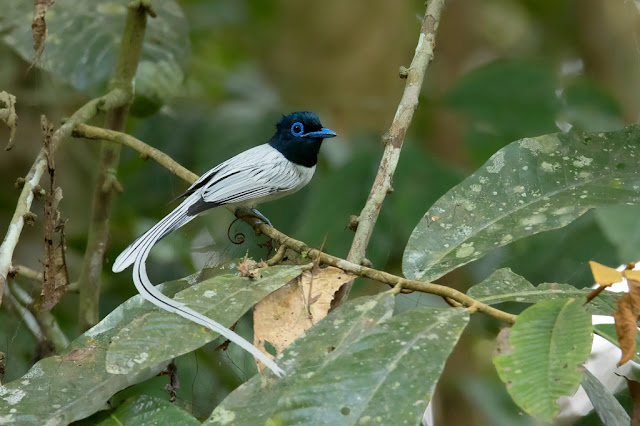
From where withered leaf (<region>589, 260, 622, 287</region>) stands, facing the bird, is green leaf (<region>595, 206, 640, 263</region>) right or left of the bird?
right

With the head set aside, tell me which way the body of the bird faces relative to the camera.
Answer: to the viewer's right

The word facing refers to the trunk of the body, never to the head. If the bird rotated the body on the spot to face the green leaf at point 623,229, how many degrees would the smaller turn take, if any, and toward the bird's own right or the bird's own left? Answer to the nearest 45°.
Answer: approximately 45° to the bird's own left

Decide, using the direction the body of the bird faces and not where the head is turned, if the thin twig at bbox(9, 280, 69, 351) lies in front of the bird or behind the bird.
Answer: behind

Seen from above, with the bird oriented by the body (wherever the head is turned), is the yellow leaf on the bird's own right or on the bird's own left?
on the bird's own right

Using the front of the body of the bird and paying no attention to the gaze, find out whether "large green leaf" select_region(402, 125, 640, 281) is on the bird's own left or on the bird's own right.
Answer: on the bird's own right
